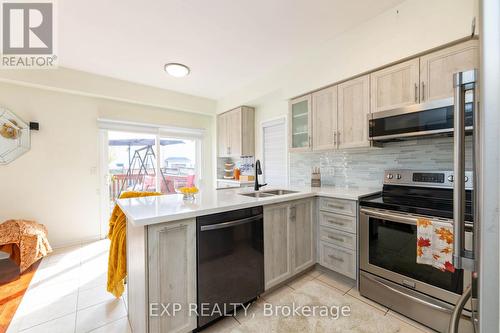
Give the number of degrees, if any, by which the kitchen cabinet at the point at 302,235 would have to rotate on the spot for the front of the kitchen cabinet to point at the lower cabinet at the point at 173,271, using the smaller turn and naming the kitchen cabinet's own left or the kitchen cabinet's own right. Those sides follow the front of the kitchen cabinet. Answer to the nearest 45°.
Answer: approximately 90° to the kitchen cabinet's own right

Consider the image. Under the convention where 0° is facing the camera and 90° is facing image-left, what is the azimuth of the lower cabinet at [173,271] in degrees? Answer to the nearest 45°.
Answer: approximately 315°

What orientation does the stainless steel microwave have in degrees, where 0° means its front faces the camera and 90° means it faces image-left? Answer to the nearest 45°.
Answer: approximately 45°

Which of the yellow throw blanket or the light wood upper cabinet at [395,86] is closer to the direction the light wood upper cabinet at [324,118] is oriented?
the yellow throw blanket

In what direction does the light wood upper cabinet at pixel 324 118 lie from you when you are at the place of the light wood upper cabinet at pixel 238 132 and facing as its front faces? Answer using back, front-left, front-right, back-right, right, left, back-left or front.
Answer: left

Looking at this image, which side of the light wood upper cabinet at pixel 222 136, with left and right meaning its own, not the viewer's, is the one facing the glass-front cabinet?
left

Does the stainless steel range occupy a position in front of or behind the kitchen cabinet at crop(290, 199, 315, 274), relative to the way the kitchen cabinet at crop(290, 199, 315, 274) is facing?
in front

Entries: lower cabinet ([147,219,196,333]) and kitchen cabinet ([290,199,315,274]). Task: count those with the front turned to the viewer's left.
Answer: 0

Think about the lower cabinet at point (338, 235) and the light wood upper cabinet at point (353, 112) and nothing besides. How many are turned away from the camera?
0

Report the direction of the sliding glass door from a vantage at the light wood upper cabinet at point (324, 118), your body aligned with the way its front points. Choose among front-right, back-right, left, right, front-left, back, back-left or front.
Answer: front-right

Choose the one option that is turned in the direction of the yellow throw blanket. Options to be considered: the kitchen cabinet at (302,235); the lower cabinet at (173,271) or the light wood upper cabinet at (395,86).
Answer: the light wood upper cabinet

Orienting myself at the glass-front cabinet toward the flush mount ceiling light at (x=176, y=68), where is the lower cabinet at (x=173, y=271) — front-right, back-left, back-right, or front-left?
front-left

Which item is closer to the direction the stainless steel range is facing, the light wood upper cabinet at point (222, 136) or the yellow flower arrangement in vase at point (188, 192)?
the yellow flower arrangement in vase

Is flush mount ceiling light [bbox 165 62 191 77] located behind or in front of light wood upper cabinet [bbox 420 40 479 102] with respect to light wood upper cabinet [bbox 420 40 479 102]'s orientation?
in front
